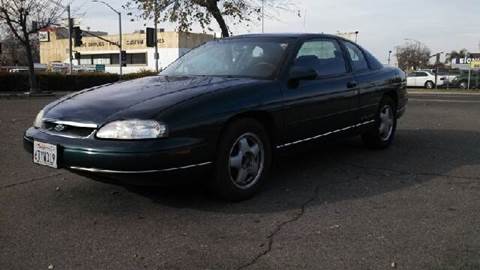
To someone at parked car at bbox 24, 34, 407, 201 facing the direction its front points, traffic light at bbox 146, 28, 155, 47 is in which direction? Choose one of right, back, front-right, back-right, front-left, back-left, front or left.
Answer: back-right

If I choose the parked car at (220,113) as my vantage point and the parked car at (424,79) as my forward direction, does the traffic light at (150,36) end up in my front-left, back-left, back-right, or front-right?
front-left

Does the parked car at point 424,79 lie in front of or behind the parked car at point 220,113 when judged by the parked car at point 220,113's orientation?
behind

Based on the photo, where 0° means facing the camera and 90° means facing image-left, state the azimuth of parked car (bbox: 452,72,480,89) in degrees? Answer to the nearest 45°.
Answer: approximately 90°

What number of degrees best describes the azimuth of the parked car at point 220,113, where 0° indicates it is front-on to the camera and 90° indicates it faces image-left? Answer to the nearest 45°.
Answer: approximately 45°

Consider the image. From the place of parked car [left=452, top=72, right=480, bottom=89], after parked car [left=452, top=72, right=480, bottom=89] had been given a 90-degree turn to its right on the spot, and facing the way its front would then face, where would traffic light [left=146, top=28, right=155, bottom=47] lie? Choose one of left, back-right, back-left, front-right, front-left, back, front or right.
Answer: back-left

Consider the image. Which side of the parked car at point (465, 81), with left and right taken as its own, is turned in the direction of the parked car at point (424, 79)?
front

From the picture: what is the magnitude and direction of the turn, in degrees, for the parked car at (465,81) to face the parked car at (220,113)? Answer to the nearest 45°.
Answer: approximately 90° to its left

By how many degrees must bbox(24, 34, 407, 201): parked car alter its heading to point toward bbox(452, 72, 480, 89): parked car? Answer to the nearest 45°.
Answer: approximately 180°

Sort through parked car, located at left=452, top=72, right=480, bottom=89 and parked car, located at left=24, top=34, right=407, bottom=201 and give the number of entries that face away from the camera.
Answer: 0
